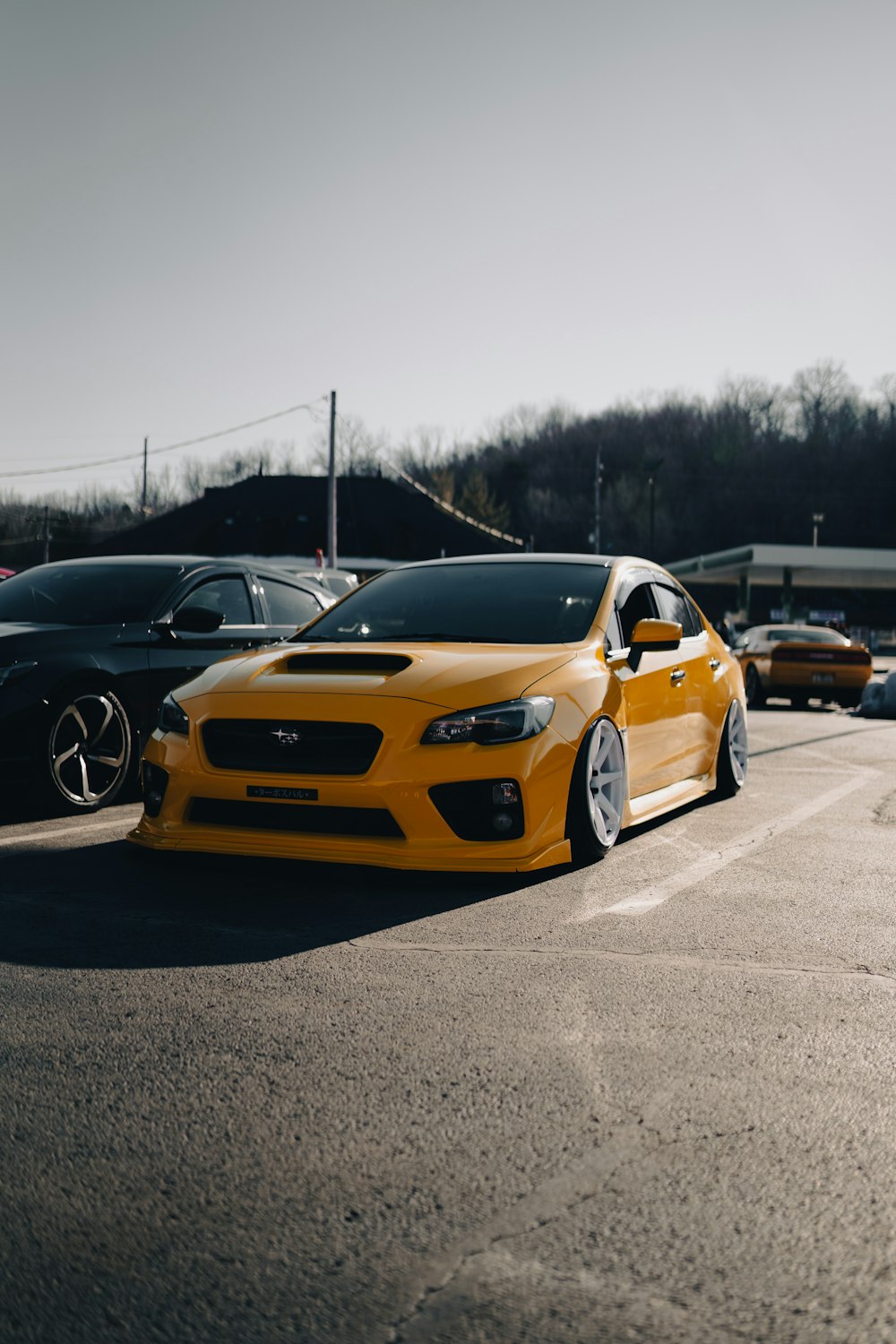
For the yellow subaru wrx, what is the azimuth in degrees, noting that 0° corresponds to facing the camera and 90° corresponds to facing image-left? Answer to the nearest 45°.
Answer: approximately 45°

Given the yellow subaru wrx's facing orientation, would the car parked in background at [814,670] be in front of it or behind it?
behind

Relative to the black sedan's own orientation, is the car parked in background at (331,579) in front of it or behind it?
behind

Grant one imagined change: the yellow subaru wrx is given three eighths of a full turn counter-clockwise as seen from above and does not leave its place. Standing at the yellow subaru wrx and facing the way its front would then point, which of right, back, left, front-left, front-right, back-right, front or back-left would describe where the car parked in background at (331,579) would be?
left

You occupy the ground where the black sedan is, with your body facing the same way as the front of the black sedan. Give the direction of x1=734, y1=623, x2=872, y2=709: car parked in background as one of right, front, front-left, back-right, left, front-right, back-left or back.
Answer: back

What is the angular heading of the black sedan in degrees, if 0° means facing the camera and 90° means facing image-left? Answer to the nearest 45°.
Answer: approximately 45°

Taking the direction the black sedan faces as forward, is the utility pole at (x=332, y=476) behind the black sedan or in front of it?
behind

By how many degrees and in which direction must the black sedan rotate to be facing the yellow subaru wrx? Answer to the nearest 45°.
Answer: approximately 90° to its left

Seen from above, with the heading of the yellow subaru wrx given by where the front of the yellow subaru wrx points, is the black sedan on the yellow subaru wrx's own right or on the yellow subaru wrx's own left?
on the yellow subaru wrx's own right
